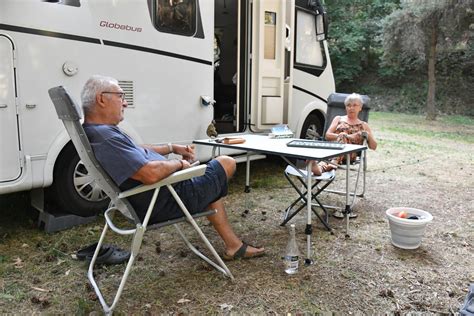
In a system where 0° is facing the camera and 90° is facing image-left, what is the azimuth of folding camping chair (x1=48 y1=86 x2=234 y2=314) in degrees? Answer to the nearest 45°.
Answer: approximately 270°

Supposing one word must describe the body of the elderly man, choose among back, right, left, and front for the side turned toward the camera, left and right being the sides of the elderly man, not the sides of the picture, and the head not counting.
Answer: right

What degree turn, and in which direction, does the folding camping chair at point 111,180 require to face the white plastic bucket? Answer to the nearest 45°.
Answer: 0° — it already faces it

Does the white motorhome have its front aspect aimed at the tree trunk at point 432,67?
yes

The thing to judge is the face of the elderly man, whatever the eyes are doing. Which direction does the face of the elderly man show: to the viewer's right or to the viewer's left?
to the viewer's right

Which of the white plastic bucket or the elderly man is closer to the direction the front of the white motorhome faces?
the white plastic bucket
